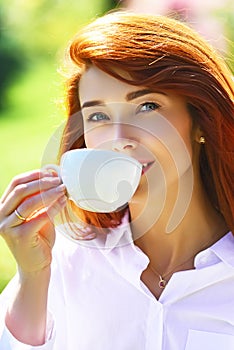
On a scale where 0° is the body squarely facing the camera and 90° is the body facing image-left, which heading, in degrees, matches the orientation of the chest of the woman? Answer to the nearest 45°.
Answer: approximately 0°
